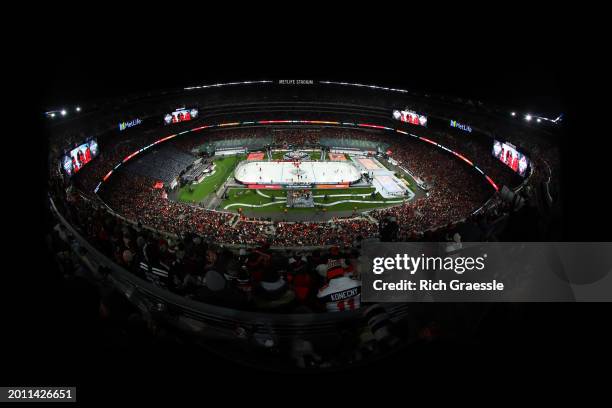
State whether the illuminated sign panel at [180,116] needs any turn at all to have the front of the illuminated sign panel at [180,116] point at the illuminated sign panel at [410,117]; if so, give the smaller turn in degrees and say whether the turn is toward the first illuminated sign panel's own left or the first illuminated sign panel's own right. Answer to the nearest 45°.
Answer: approximately 90° to the first illuminated sign panel's own left

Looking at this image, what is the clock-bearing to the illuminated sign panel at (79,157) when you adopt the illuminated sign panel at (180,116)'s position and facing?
the illuminated sign panel at (79,157) is roughly at 1 o'clock from the illuminated sign panel at (180,116).

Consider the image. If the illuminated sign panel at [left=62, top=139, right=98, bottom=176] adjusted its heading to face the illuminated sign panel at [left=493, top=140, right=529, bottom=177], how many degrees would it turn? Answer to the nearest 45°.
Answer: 0° — it already faces it

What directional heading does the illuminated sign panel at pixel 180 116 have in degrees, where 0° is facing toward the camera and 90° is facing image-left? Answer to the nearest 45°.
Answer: approximately 0°

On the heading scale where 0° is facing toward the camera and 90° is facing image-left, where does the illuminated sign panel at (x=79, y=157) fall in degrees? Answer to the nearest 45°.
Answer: approximately 315°
